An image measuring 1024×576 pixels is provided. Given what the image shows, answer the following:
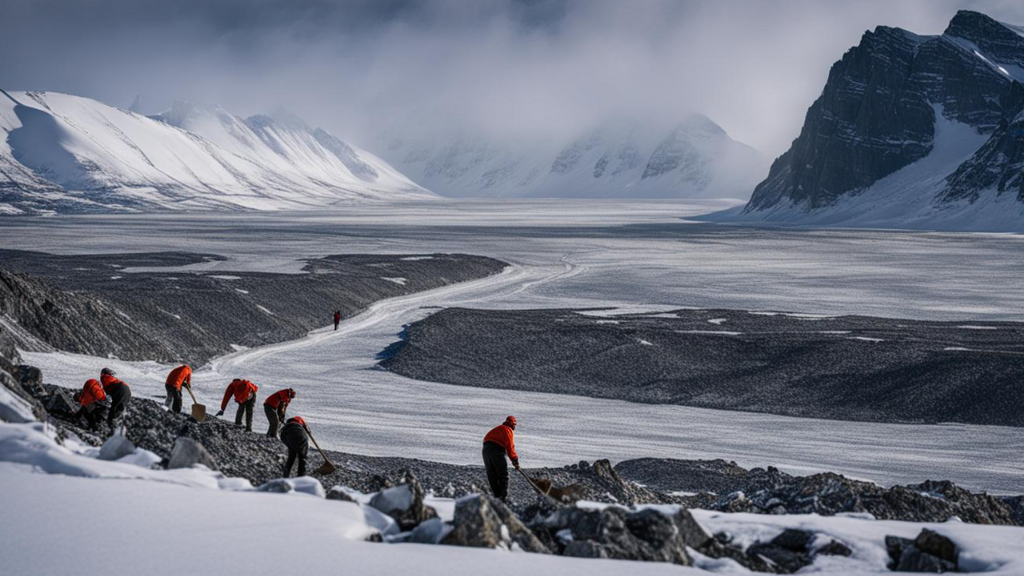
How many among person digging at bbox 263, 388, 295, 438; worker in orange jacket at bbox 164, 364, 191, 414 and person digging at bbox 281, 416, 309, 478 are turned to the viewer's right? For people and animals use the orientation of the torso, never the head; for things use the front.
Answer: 2

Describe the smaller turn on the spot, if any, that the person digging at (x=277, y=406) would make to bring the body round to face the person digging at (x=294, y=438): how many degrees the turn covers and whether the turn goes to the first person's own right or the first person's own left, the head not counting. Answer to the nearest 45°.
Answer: approximately 90° to the first person's own right

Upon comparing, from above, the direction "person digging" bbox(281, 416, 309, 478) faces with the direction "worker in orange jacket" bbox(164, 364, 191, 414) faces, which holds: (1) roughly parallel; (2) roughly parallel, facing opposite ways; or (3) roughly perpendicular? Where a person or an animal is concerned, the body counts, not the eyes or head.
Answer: roughly perpendicular

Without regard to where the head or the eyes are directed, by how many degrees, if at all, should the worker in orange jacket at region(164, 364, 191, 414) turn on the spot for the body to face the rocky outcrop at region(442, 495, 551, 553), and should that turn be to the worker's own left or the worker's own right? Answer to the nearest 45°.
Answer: approximately 90° to the worker's own right

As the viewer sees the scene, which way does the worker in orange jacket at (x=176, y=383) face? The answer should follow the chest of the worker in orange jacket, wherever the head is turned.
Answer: to the viewer's right

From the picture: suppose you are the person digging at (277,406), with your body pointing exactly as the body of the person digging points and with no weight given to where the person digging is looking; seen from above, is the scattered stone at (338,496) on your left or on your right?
on your right

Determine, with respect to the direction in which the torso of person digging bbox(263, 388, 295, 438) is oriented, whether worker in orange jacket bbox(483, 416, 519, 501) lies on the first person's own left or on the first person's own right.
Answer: on the first person's own right

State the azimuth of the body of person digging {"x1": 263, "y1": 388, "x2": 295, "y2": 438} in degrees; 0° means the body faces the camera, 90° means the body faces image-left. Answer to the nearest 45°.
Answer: approximately 270°

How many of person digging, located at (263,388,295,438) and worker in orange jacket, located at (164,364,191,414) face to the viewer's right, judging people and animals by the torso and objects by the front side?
2

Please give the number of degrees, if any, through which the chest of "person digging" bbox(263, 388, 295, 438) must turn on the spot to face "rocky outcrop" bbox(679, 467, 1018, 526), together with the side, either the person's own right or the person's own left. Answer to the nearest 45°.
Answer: approximately 45° to the person's own right
